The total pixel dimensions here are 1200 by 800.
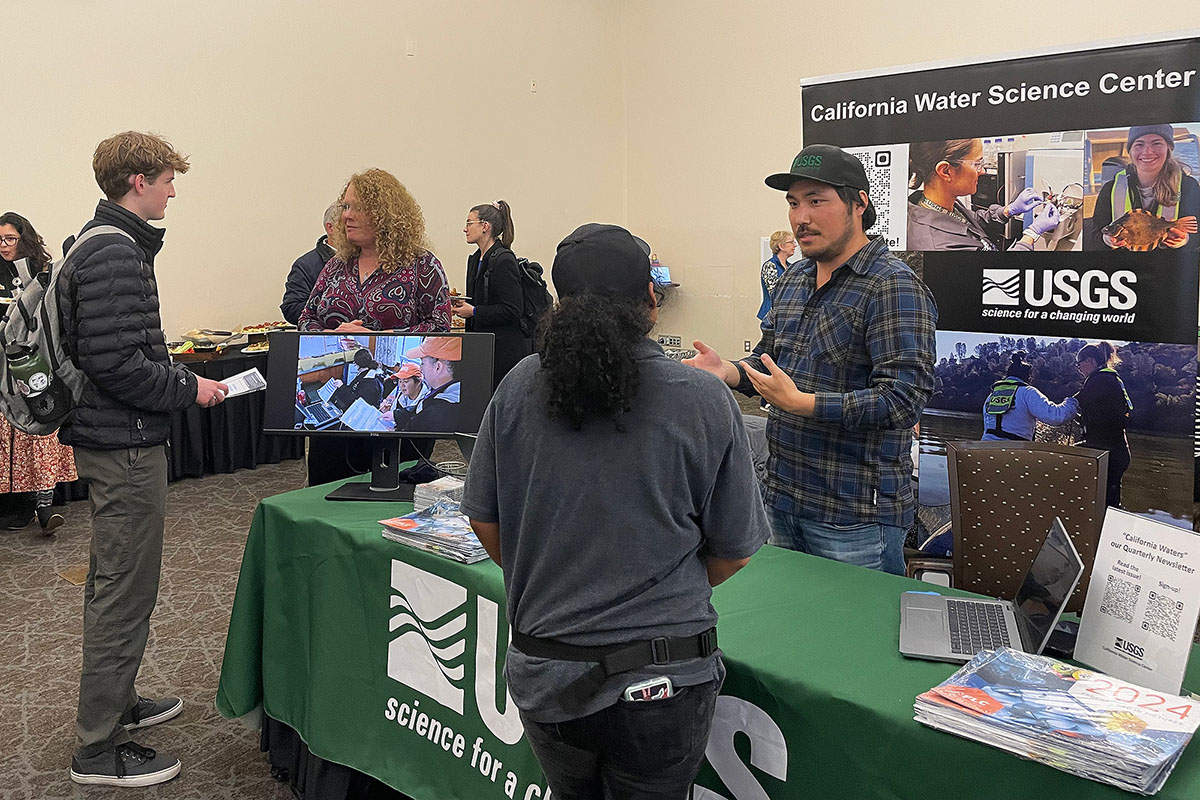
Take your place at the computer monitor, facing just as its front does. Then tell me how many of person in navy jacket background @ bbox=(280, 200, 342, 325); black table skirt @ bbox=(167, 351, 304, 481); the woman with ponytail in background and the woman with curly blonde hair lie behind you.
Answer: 4

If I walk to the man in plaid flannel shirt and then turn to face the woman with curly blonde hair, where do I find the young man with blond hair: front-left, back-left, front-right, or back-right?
front-left

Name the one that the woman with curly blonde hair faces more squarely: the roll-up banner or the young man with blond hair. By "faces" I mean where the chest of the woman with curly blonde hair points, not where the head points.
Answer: the young man with blond hair

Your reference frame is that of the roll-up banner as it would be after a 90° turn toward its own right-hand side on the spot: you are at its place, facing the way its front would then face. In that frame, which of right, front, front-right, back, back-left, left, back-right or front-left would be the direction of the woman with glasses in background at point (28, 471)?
front-left

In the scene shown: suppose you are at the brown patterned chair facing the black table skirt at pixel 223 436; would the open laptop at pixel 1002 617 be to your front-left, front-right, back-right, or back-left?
back-left

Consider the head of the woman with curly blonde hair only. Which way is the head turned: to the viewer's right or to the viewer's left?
to the viewer's left

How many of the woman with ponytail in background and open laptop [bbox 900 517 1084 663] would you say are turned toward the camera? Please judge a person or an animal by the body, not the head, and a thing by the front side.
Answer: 0

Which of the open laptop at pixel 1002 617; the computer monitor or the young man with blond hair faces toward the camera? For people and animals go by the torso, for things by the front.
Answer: the computer monitor

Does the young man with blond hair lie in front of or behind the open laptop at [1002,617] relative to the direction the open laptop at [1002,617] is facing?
in front

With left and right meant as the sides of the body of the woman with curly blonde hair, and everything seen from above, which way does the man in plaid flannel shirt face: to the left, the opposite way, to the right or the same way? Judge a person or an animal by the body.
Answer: the same way

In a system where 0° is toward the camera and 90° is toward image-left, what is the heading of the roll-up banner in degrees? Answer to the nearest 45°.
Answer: approximately 45°

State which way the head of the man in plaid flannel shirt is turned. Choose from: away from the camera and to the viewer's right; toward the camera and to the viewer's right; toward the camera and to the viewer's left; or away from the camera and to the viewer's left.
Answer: toward the camera and to the viewer's left

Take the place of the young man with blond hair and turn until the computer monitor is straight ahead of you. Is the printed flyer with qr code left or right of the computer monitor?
right

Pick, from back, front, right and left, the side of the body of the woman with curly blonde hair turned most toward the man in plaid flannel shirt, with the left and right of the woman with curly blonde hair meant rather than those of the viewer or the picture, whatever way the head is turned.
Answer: left

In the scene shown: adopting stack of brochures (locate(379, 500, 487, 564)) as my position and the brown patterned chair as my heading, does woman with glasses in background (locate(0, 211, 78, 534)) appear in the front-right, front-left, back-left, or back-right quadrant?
back-left

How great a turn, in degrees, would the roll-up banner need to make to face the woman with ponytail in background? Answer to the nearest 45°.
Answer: approximately 90° to its right

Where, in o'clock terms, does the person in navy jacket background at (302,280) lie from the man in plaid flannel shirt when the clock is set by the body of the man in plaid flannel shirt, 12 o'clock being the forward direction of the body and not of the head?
The person in navy jacket background is roughly at 3 o'clock from the man in plaid flannel shirt.
